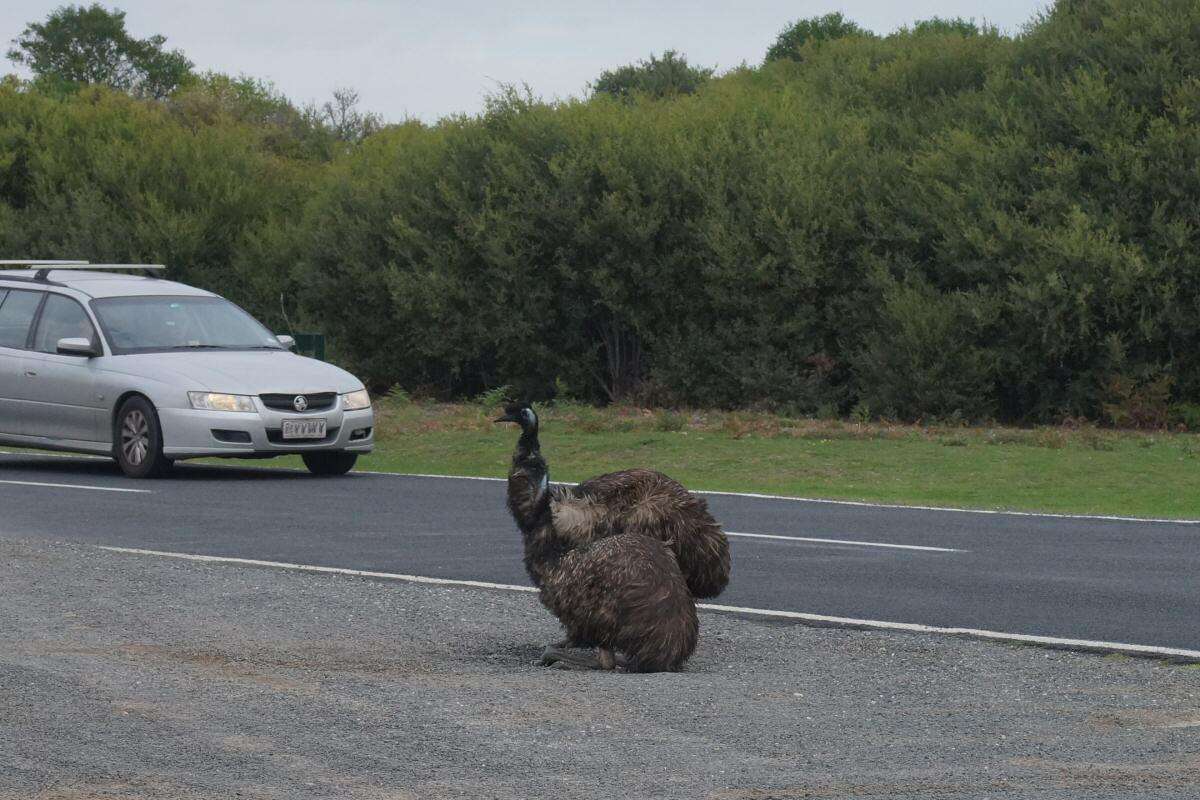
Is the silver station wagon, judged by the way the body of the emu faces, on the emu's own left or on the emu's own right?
on the emu's own right

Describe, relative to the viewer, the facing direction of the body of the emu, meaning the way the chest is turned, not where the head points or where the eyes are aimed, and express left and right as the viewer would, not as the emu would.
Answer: facing to the left of the viewer

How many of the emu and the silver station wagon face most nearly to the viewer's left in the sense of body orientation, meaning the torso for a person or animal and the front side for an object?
1

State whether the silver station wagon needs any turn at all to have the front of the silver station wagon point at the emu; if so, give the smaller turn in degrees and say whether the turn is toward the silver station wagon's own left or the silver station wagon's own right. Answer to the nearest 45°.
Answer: approximately 45° to the silver station wagon's own right

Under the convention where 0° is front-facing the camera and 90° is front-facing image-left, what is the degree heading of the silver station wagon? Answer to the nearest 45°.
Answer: approximately 315°
